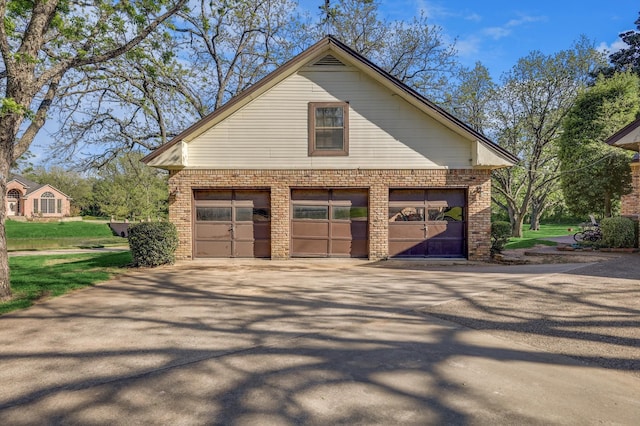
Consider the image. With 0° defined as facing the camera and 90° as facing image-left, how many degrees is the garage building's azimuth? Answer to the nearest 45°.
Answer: approximately 0°

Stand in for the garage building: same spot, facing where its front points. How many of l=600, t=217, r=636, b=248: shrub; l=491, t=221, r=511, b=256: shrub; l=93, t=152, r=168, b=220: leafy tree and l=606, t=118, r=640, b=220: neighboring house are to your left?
3

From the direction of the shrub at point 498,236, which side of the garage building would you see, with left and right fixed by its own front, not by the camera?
left

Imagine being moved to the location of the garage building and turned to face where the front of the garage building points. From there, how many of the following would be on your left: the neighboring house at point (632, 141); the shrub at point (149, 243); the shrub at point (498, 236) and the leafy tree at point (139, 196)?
2

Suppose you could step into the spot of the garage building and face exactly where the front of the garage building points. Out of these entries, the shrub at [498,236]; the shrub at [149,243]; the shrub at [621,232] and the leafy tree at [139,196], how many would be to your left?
2

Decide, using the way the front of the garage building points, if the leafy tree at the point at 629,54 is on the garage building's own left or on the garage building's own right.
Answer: on the garage building's own left

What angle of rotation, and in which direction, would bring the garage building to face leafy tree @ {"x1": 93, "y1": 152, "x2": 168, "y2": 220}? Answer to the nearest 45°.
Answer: approximately 135° to its right

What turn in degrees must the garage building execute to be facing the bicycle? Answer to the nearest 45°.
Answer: approximately 90° to its left

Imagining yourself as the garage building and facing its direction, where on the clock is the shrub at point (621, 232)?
The shrub is roughly at 9 o'clock from the garage building.

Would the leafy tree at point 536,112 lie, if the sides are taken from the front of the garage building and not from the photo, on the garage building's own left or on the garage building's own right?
on the garage building's own left

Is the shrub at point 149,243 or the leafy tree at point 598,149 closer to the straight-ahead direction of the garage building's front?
the shrub

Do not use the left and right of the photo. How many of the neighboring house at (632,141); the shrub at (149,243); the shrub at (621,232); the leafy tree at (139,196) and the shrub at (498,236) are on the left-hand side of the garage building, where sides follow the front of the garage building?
3
